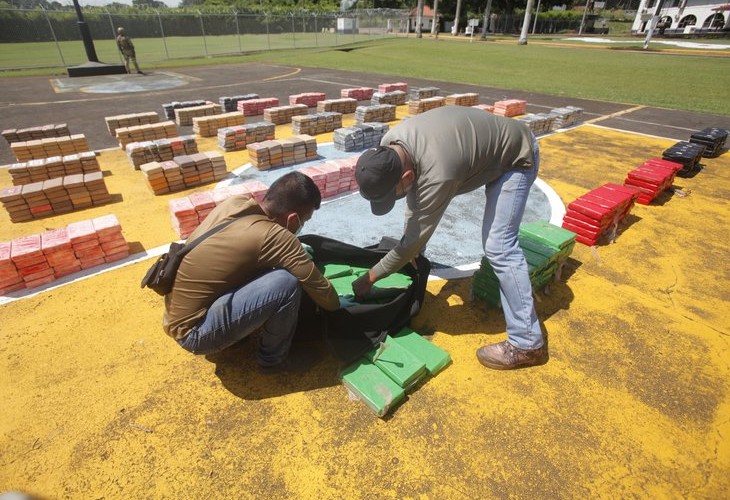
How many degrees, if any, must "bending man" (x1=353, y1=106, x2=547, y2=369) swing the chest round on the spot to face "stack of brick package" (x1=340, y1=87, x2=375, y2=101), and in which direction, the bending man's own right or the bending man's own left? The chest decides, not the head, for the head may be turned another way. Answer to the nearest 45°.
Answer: approximately 90° to the bending man's own right

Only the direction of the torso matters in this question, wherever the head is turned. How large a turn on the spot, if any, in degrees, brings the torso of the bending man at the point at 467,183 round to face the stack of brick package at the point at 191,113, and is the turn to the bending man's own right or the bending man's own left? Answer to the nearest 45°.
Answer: approximately 45° to the bending man's own right

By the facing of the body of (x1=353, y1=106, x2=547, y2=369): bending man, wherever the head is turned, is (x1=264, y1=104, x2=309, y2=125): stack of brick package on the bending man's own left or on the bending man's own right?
on the bending man's own right

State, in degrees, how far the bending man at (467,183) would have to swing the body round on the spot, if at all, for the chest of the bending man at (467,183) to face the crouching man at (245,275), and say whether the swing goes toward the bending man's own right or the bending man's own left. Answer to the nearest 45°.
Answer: approximately 45° to the bending man's own left

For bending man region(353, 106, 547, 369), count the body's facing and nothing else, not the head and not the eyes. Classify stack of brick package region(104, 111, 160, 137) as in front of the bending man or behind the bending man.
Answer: in front

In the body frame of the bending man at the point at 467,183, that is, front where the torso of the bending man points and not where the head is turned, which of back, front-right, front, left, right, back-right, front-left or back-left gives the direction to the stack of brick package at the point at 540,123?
right

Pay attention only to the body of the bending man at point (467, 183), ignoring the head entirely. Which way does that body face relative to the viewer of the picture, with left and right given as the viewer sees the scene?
facing to the left of the viewer

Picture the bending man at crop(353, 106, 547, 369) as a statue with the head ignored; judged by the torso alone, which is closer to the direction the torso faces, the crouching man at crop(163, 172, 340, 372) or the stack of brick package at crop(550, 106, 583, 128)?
the crouching man

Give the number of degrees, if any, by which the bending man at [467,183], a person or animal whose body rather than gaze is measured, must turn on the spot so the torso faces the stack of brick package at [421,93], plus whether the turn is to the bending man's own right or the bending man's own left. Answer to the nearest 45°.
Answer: approximately 90° to the bending man's own right

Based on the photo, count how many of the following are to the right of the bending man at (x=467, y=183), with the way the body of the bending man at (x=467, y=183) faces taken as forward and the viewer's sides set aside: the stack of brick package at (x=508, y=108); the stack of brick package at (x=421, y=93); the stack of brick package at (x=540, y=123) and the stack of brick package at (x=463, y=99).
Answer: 4

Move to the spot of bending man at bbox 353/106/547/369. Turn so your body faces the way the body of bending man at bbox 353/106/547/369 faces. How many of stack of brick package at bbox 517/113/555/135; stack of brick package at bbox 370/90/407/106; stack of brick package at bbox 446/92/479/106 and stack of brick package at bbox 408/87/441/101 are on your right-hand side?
4

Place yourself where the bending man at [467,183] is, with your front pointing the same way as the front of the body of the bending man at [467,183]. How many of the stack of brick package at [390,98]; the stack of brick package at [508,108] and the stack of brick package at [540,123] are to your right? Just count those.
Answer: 3

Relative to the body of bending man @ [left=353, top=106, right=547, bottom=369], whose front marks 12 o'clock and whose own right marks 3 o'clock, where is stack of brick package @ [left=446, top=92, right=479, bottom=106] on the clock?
The stack of brick package is roughly at 3 o'clock from the bending man.
